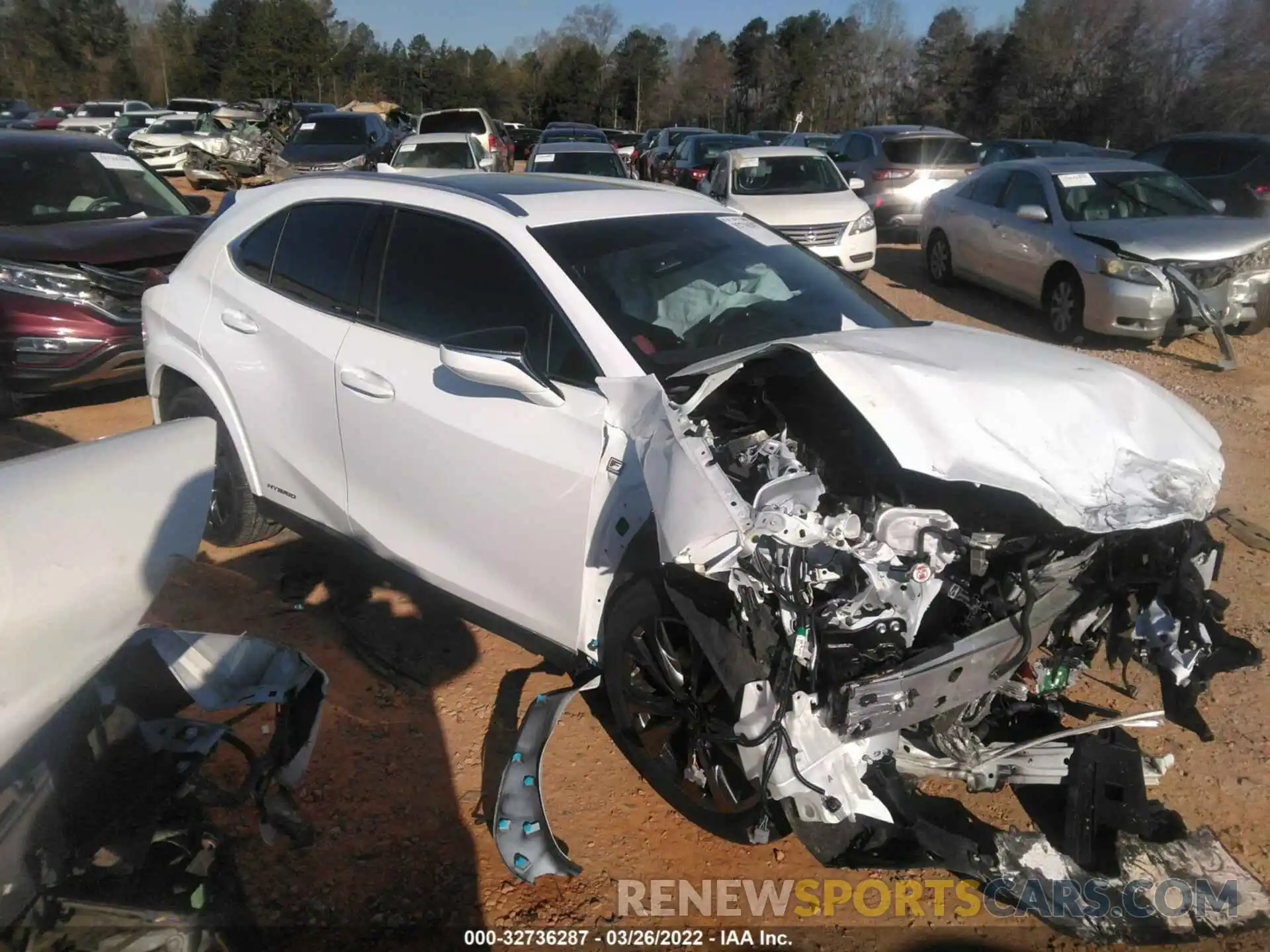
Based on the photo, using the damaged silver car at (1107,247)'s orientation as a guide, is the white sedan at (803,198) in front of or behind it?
behind

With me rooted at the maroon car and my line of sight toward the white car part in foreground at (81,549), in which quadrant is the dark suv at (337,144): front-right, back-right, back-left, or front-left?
back-left

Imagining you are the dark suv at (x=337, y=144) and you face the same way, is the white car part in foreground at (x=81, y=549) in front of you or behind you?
in front

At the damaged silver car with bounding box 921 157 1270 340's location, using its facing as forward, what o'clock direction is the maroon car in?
The maroon car is roughly at 3 o'clock from the damaged silver car.

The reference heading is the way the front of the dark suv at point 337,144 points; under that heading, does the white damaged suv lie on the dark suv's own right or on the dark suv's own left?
on the dark suv's own left

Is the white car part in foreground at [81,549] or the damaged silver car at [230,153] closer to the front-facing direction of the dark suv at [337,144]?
the white car part in foreground

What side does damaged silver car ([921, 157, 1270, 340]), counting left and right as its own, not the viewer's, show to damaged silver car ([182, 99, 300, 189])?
back

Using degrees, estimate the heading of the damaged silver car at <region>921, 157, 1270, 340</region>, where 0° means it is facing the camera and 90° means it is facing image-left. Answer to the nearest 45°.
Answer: approximately 315°

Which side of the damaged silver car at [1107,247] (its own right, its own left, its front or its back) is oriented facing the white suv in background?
back

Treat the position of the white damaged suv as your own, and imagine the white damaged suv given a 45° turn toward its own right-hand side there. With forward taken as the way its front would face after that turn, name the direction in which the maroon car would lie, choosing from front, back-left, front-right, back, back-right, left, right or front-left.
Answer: back-right

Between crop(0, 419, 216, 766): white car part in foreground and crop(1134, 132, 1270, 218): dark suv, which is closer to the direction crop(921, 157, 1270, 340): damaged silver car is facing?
the white car part in foreground

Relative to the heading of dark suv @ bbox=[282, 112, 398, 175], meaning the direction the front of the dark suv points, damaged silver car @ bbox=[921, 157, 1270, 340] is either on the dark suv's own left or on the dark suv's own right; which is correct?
on the dark suv's own left
